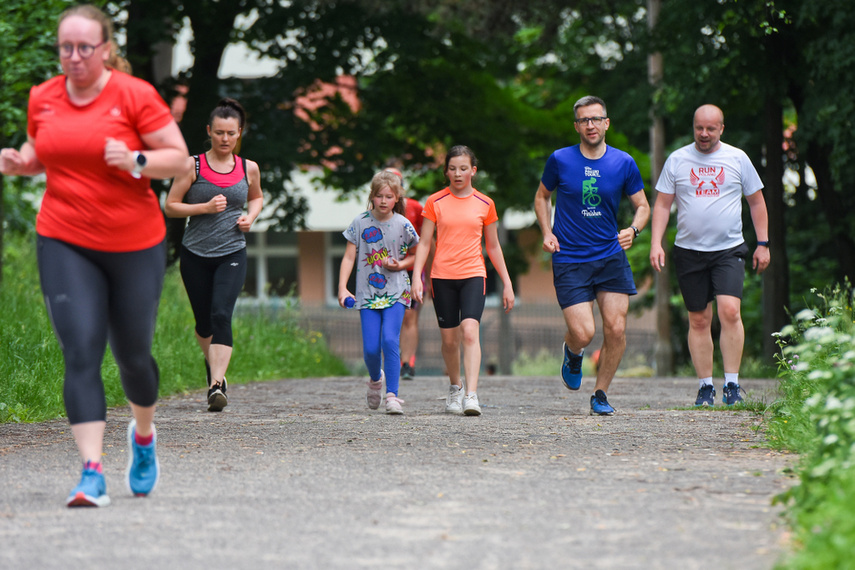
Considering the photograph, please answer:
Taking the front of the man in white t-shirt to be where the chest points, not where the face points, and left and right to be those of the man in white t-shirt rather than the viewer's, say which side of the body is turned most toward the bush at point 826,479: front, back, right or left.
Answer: front

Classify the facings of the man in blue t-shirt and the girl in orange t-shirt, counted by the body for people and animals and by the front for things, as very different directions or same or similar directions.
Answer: same or similar directions

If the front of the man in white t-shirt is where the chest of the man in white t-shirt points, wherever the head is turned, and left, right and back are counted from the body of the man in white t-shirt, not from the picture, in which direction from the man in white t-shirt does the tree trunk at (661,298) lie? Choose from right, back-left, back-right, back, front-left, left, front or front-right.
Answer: back

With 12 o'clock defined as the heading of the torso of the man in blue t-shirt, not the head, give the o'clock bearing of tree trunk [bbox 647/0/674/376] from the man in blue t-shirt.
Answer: The tree trunk is roughly at 6 o'clock from the man in blue t-shirt.

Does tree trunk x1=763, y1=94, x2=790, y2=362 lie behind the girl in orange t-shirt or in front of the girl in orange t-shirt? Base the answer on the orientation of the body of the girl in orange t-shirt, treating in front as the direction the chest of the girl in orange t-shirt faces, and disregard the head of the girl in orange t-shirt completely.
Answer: behind

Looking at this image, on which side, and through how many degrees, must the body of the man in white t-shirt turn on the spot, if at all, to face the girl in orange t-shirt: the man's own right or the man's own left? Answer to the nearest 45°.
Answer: approximately 90° to the man's own right

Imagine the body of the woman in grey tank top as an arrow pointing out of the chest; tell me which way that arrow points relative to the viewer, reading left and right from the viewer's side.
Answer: facing the viewer

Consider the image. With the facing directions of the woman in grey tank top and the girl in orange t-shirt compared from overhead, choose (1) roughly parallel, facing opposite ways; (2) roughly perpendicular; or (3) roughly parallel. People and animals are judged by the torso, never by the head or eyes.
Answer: roughly parallel

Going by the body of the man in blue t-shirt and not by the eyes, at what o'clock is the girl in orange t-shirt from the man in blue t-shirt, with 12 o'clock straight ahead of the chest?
The girl in orange t-shirt is roughly at 3 o'clock from the man in blue t-shirt.

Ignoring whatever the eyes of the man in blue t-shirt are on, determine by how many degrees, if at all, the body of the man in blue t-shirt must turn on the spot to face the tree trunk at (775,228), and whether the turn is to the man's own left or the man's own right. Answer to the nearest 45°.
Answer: approximately 180°

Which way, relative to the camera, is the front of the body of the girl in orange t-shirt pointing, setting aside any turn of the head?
toward the camera

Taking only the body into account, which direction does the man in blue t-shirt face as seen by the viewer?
toward the camera

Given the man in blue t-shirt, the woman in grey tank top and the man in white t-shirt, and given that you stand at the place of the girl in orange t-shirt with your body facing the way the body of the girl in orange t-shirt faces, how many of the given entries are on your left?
2

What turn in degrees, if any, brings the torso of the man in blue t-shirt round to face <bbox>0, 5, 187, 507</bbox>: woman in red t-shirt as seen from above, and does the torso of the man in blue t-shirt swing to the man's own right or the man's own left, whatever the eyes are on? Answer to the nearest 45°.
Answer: approximately 45° to the man's own right

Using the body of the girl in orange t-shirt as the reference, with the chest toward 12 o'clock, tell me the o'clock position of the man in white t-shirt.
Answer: The man in white t-shirt is roughly at 9 o'clock from the girl in orange t-shirt.

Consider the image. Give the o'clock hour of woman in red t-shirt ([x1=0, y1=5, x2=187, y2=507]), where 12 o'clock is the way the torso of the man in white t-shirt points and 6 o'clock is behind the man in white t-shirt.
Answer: The woman in red t-shirt is roughly at 1 o'clock from the man in white t-shirt.
